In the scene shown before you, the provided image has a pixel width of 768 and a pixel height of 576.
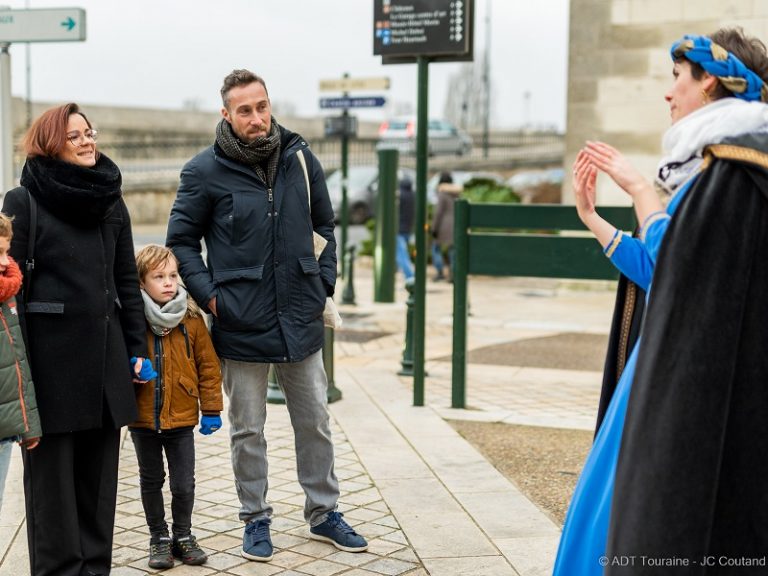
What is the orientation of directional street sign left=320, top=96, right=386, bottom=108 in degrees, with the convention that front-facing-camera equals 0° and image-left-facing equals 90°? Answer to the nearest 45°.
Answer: approximately 0°

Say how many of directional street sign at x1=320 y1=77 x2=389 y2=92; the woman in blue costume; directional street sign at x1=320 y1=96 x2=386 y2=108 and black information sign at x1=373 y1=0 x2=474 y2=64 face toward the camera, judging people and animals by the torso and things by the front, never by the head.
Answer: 3

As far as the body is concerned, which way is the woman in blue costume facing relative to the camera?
to the viewer's left

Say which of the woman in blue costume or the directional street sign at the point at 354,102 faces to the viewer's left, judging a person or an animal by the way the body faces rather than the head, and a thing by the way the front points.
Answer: the woman in blue costume

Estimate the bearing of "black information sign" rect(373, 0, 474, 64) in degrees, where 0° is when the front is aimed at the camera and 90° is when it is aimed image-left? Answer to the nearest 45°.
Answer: approximately 0°

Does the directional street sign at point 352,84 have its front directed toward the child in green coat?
yes

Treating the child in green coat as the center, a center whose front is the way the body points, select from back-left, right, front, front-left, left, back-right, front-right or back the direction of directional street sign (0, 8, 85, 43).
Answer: back-left

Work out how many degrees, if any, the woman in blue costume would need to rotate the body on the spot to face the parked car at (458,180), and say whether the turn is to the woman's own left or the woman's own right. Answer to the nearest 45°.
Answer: approximately 90° to the woman's own right

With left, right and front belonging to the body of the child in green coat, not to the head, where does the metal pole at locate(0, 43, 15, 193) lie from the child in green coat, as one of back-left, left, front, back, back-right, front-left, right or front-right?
back-left

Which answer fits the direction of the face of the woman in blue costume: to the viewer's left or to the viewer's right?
to the viewer's left

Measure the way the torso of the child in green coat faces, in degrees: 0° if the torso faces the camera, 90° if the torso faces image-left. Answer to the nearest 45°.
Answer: approximately 315°
